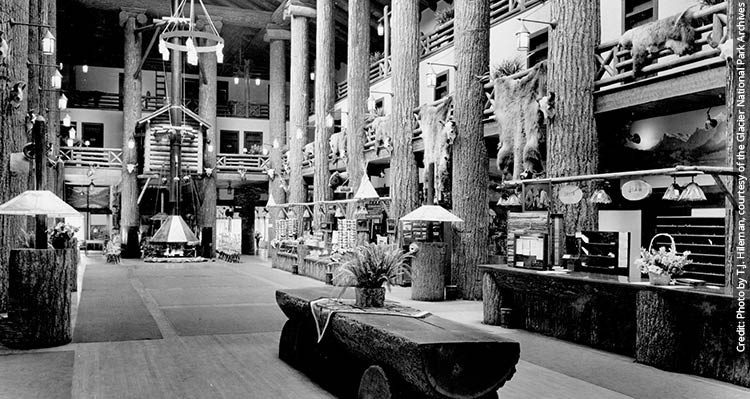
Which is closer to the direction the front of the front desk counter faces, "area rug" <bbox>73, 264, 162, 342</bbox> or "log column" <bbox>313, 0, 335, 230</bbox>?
the area rug

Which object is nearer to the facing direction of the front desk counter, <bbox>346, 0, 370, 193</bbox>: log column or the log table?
the log table

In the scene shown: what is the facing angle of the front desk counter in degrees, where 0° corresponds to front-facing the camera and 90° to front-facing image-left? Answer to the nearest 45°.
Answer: approximately 45°

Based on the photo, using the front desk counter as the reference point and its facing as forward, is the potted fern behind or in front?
in front

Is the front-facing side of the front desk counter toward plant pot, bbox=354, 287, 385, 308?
yes

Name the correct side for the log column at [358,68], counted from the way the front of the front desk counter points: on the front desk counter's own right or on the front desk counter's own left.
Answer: on the front desk counter's own right

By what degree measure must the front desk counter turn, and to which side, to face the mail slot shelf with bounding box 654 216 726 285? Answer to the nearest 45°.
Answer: approximately 135° to its right
